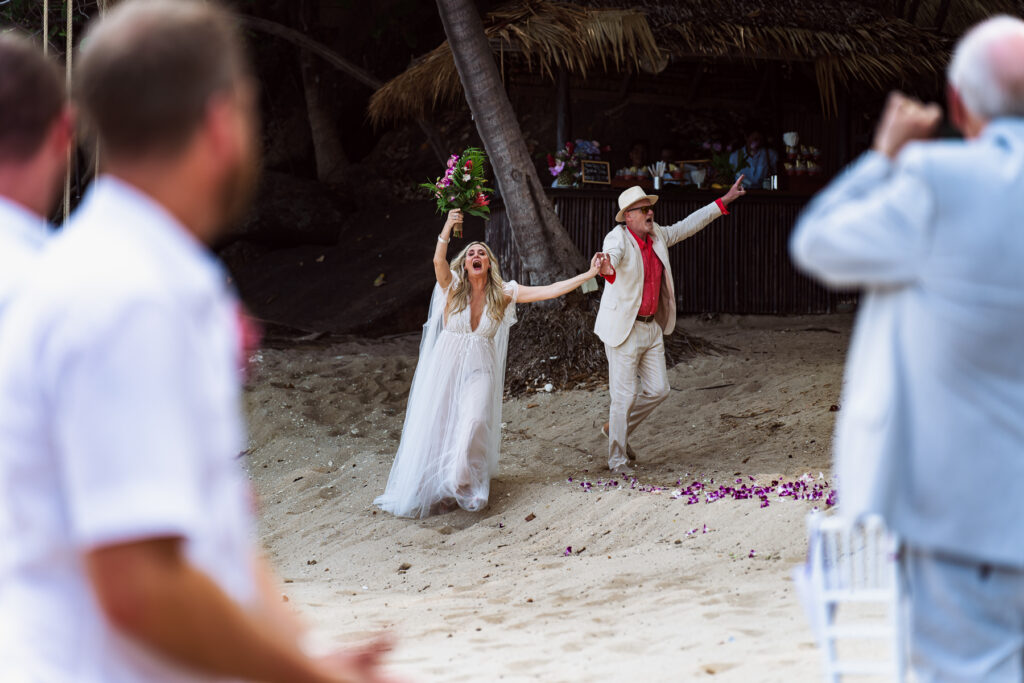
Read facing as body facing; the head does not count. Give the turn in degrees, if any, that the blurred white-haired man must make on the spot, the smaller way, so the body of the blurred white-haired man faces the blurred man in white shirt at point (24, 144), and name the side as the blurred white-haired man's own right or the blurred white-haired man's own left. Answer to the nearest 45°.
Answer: approximately 90° to the blurred white-haired man's own left

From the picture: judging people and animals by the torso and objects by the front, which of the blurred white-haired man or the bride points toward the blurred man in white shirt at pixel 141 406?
the bride

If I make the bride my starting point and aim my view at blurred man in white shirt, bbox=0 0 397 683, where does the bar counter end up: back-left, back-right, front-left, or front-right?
back-left

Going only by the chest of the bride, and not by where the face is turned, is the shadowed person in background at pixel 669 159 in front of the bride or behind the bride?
behind

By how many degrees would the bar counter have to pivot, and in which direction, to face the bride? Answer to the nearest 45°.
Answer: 0° — it already faces them

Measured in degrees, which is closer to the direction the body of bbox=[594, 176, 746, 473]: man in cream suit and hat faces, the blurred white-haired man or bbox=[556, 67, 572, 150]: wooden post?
the blurred white-haired man

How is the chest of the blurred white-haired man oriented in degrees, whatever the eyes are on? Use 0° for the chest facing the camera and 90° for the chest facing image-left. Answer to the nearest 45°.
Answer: approximately 135°

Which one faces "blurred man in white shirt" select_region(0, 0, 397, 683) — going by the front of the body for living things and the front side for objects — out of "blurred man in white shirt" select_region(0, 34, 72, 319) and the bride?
the bride

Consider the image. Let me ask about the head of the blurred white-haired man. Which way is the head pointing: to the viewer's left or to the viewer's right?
to the viewer's left

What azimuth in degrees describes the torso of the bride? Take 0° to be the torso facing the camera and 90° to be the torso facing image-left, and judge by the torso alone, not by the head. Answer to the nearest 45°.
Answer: approximately 0°

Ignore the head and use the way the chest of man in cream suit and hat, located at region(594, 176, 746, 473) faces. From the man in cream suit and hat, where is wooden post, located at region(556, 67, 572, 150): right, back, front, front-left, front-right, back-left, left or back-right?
back-left
